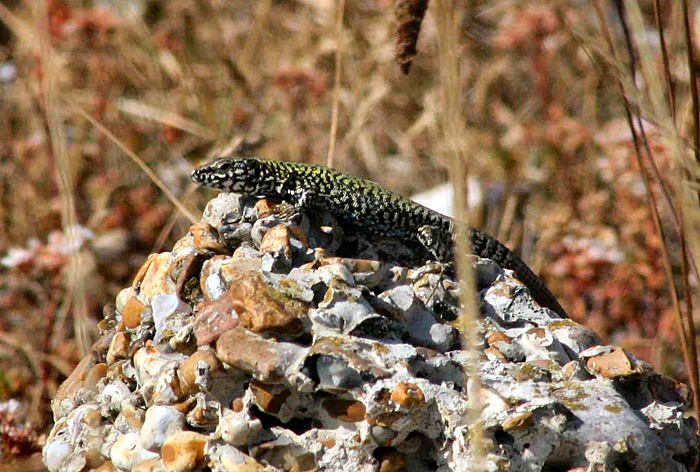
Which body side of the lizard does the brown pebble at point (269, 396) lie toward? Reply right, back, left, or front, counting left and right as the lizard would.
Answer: left

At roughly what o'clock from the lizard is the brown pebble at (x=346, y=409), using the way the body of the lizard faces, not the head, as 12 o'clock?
The brown pebble is roughly at 9 o'clock from the lizard.

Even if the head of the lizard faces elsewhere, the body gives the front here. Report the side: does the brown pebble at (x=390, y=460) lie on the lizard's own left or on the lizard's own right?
on the lizard's own left

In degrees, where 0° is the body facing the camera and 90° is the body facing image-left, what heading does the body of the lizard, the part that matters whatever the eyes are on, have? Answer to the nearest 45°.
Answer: approximately 90°

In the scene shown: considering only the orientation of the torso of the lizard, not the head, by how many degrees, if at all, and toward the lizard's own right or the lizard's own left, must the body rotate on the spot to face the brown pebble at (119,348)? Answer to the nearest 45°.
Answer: approximately 45° to the lizard's own left

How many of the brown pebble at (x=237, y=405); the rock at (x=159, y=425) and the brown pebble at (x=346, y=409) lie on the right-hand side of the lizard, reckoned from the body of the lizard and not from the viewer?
0

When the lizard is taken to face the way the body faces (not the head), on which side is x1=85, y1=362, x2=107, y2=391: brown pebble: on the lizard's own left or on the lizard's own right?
on the lizard's own left

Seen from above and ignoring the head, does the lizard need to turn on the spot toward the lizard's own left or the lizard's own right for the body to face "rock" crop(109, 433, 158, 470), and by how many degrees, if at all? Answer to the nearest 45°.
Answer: approximately 90° to the lizard's own left
